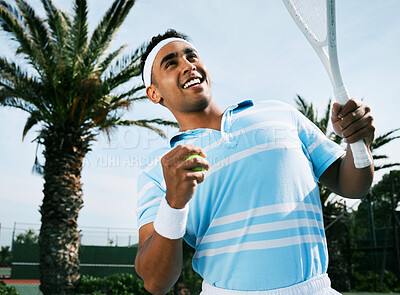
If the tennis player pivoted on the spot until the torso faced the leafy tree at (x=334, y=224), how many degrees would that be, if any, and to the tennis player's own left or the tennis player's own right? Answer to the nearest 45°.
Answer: approximately 180°

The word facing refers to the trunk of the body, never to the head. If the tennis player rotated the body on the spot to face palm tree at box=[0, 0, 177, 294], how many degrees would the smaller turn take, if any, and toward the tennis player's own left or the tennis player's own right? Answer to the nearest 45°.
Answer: approximately 135° to the tennis player's own right

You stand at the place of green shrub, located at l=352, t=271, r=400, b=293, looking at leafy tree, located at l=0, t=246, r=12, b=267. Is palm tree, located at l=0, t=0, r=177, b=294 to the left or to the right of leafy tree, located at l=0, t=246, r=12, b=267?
left

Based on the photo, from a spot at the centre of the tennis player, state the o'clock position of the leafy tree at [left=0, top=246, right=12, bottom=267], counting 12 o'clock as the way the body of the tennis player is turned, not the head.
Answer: The leafy tree is roughly at 5 o'clock from the tennis player.

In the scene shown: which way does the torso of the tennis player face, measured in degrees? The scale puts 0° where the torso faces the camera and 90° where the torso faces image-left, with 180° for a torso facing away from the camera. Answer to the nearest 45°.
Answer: approximately 0°

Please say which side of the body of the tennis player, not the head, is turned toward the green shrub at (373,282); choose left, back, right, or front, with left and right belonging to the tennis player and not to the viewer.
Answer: back
